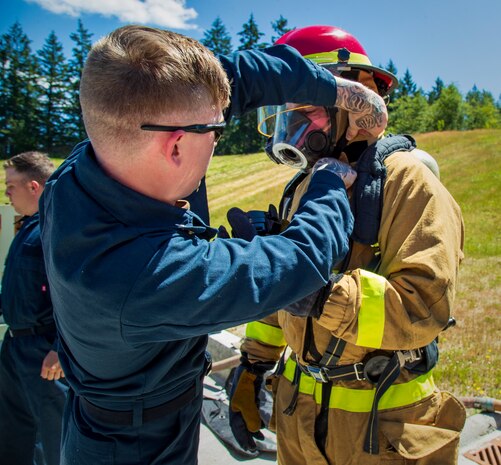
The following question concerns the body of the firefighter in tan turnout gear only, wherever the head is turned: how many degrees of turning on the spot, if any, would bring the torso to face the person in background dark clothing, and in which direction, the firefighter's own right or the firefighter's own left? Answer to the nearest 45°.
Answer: approximately 90° to the firefighter's own right

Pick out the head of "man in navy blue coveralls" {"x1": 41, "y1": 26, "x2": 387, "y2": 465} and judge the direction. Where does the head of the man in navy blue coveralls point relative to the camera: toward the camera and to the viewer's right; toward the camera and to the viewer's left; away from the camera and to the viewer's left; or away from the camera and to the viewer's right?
away from the camera and to the viewer's right

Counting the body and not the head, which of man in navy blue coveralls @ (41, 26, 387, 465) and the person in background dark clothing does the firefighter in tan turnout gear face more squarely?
the man in navy blue coveralls

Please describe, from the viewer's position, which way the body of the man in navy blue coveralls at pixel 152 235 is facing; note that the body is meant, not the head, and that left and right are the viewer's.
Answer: facing away from the viewer and to the right of the viewer

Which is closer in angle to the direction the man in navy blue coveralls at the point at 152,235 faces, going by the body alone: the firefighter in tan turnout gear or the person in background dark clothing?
the firefighter in tan turnout gear

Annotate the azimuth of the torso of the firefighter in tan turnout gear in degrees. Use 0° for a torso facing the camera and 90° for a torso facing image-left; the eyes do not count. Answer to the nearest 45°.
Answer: approximately 45°

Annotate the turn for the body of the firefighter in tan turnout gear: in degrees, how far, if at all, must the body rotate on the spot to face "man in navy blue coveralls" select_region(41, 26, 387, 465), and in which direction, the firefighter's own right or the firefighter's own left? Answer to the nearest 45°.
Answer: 0° — they already face them

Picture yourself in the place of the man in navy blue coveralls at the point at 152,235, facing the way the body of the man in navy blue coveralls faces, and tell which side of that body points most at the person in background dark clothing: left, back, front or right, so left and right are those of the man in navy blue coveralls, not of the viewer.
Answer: left

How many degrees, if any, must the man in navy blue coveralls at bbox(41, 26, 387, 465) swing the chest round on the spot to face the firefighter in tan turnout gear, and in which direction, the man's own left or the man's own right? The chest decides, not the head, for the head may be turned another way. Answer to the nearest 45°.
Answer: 0° — they already face them
